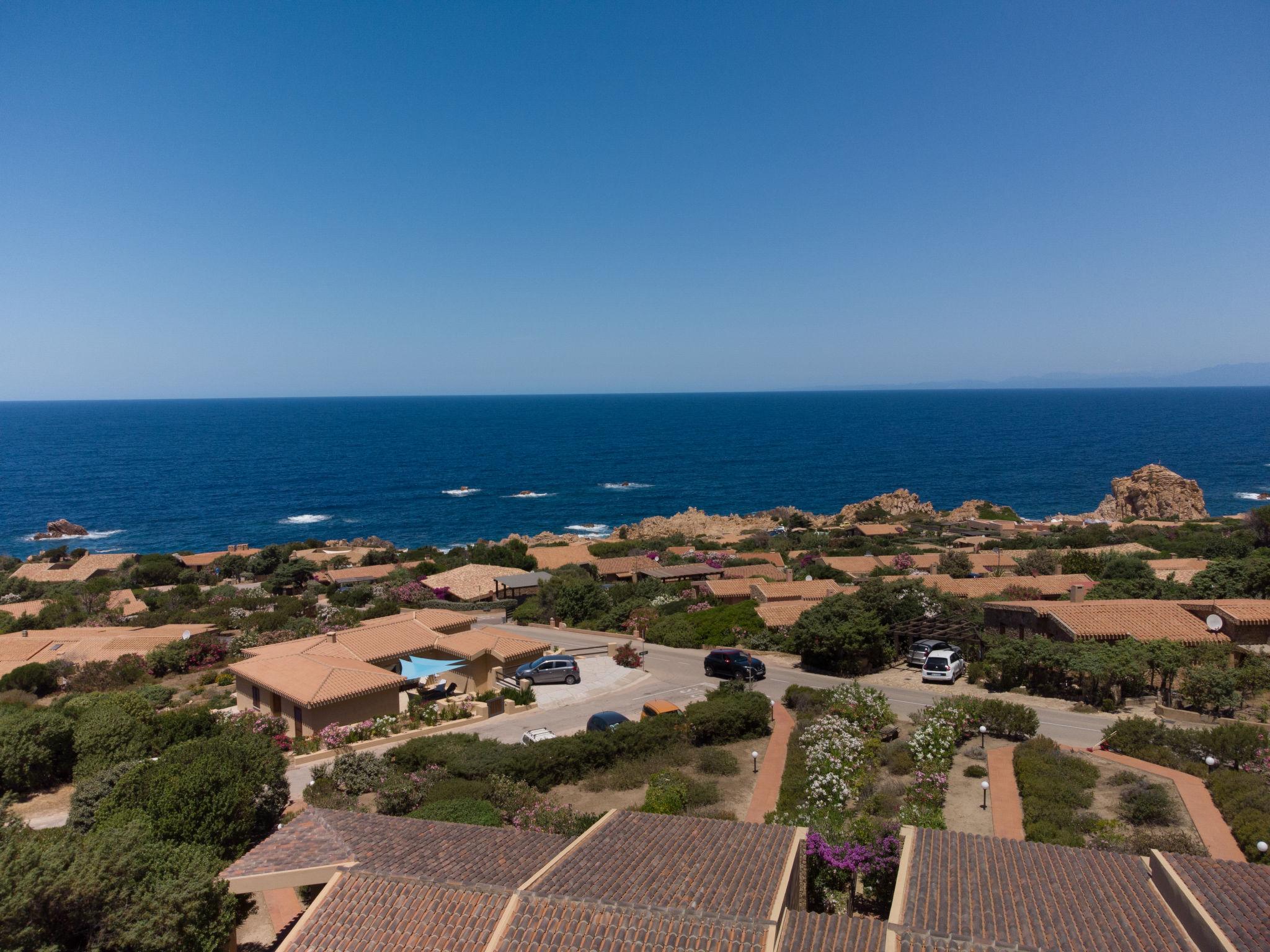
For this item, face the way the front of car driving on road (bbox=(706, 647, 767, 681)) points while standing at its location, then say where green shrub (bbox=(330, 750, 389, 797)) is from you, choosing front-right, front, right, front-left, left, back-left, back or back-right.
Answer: right

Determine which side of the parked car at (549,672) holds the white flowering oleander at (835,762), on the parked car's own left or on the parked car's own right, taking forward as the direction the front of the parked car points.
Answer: on the parked car's own left

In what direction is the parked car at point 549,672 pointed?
to the viewer's left

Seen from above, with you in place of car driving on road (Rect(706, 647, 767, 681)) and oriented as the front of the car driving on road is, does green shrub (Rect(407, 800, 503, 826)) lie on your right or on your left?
on your right

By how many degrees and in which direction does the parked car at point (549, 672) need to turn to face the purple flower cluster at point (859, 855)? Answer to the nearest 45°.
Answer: approximately 90° to its left

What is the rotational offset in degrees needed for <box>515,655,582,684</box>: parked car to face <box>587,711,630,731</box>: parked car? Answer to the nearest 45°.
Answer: approximately 90° to its left

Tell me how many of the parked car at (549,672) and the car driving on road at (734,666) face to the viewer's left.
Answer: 1

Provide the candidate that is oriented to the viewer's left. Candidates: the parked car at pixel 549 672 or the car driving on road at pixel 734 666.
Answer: the parked car at pixel 549 672

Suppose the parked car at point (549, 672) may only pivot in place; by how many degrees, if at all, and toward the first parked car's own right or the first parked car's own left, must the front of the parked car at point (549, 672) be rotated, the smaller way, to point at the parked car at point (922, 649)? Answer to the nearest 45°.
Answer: approximately 180°

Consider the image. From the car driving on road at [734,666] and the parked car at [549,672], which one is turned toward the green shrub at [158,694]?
the parked car at [549,672]
